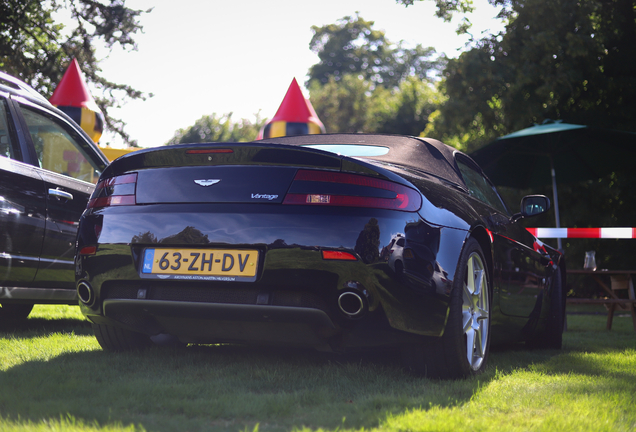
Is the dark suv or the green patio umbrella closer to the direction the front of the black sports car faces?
the green patio umbrella

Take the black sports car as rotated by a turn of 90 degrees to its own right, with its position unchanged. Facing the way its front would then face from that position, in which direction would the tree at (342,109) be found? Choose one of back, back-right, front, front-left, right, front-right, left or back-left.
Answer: back-left

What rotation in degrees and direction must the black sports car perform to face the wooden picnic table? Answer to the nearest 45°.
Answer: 0° — it already faces it

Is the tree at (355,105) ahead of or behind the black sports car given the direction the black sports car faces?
ahead

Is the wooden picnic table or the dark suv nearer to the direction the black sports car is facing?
the wooden picnic table

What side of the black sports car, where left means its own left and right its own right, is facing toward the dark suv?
left

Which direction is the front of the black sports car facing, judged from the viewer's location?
facing away from the viewer and to the right of the viewer

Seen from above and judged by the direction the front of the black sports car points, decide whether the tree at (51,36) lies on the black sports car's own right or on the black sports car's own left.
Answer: on the black sports car's own left

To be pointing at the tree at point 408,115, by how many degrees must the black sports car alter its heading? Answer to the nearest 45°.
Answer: approximately 45° to its left

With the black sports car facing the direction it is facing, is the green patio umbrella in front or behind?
in front
